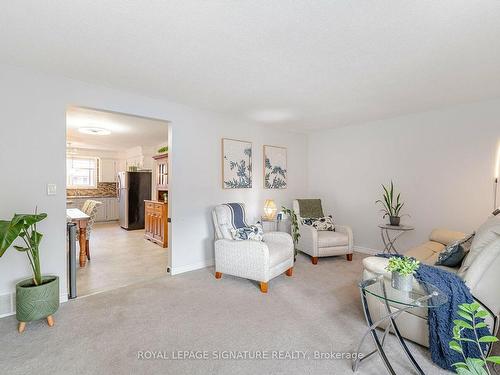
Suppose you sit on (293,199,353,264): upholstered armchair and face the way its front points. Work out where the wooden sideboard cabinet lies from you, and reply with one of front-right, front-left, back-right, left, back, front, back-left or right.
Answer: back-right

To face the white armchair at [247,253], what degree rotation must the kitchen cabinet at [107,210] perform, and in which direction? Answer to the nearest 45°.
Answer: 0° — it already faces it

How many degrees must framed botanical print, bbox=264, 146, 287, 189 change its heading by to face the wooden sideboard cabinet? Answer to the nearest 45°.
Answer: approximately 135° to its right

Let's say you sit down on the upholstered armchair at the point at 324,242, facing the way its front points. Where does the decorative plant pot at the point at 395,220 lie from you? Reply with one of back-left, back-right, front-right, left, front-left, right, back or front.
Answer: front-left

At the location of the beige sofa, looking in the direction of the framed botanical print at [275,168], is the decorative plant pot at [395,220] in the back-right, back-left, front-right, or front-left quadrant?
front-right

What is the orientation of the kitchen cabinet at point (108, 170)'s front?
toward the camera

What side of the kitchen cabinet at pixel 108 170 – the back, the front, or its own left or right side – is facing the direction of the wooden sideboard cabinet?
front

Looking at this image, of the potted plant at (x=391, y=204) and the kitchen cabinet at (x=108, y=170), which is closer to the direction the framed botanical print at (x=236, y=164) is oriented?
the potted plant

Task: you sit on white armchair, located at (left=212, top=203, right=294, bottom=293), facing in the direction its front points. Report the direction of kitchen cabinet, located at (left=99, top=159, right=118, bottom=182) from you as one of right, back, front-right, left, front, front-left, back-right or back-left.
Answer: back

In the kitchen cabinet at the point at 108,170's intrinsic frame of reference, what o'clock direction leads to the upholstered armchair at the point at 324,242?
The upholstered armchair is roughly at 11 o'clock from the kitchen cabinet.

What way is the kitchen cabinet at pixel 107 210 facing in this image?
toward the camera

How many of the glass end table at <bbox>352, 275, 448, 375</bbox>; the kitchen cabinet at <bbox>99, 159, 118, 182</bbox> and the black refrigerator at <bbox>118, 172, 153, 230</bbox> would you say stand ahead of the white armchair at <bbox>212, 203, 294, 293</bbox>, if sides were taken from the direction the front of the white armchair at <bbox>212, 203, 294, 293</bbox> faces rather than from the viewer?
1

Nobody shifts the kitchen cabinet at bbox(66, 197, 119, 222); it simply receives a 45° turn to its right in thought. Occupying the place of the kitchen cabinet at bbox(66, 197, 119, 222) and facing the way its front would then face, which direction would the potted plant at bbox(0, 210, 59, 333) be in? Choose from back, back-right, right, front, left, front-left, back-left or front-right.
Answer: front-left

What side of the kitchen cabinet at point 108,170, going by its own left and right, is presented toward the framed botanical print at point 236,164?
front

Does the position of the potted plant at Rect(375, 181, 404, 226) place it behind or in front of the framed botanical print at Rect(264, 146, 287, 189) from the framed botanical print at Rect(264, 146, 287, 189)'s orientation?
in front

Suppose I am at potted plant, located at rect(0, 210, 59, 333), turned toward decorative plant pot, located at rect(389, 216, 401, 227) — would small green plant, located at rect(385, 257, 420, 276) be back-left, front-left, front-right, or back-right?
front-right

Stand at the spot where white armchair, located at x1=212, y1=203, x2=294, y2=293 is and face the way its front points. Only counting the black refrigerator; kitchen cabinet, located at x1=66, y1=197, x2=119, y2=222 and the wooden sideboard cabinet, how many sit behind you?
3
